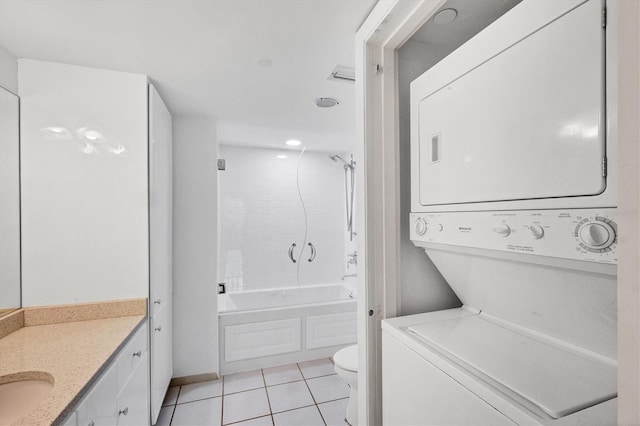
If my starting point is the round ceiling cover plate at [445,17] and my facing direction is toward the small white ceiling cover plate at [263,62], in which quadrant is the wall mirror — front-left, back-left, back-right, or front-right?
front-left

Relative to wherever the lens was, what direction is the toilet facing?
facing to the left of the viewer

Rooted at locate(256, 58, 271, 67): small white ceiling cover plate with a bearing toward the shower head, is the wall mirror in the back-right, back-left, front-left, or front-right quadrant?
back-left

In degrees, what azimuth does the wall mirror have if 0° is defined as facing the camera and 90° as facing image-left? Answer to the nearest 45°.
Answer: approximately 270°

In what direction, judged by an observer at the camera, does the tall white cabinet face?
facing to the right of the viewer

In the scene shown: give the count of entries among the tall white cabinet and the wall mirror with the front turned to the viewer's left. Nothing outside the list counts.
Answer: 0

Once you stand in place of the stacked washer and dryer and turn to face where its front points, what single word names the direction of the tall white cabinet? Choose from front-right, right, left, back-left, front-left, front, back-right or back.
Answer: front-right

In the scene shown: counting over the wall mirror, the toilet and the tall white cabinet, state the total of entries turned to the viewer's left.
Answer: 1

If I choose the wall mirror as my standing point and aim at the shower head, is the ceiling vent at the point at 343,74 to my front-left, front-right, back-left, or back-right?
front-right

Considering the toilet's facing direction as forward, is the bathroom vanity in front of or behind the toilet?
in front

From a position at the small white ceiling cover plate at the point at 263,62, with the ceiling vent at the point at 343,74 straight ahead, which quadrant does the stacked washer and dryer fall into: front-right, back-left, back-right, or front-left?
front-right

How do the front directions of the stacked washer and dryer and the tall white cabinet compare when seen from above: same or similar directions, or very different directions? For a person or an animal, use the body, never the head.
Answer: very different directions

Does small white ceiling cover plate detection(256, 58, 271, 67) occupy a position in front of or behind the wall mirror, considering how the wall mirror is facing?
in front

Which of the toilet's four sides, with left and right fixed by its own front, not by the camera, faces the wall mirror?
front
